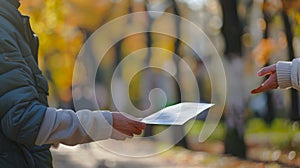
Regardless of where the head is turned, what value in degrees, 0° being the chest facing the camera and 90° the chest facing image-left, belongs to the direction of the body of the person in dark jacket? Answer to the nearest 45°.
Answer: approximately 270°

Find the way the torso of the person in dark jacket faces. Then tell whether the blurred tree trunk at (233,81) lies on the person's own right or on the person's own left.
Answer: on the person's own left
